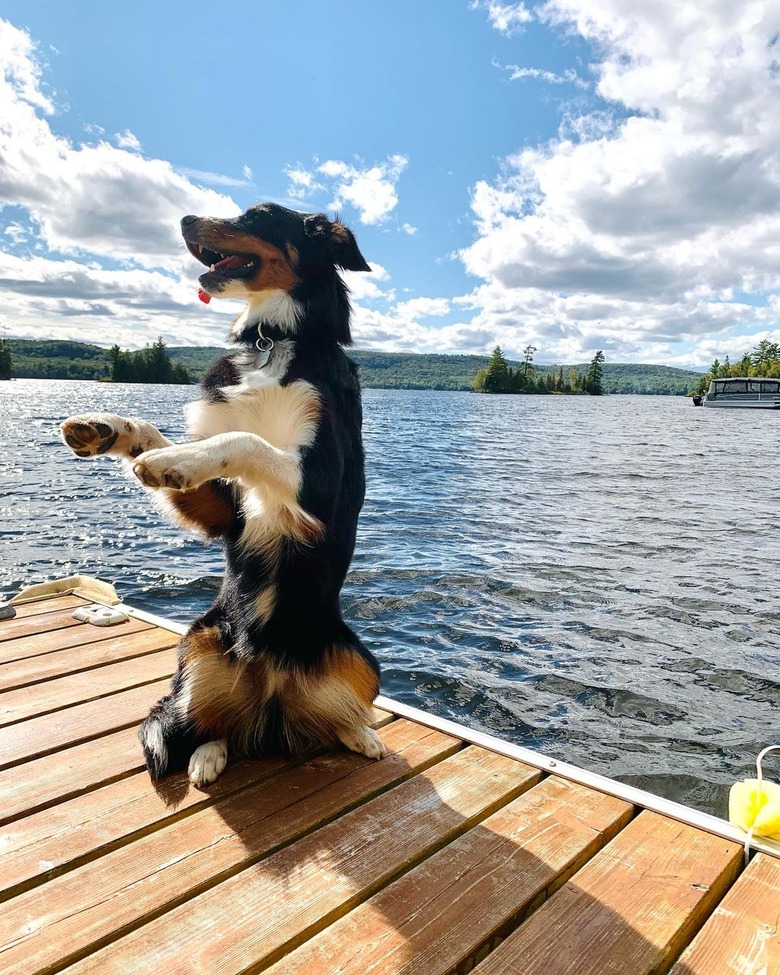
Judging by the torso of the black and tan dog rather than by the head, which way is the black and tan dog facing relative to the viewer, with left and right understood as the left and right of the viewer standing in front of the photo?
facing the viewer and to the left of the viewer
